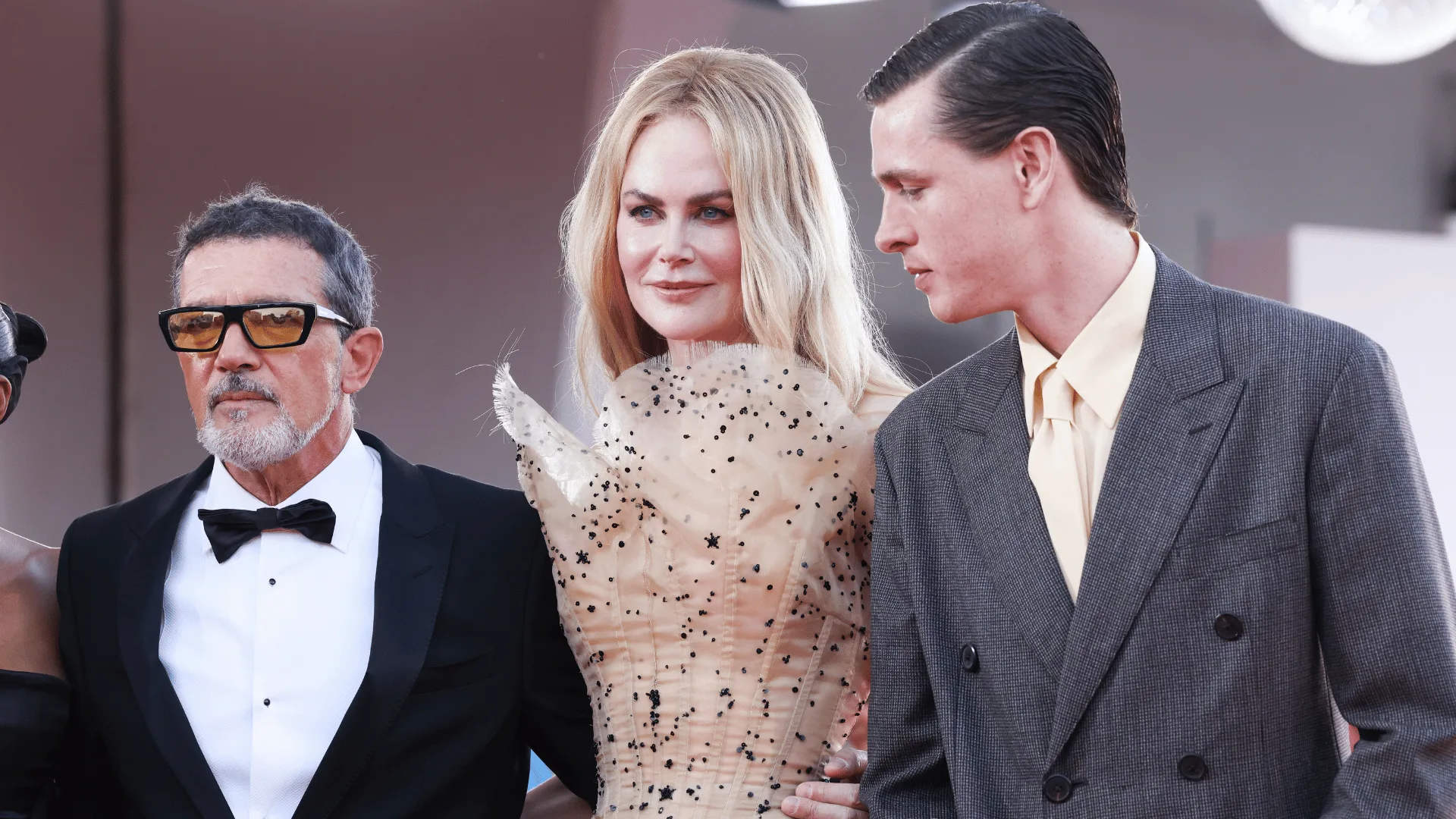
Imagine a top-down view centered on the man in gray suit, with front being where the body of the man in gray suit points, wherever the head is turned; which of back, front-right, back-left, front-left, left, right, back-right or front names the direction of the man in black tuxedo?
front-right

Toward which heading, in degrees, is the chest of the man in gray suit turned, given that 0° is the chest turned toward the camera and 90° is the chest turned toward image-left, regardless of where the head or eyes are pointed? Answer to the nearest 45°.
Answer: approximately 45°

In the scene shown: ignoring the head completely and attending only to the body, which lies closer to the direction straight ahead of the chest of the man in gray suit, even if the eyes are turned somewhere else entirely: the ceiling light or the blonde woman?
the blonde woman

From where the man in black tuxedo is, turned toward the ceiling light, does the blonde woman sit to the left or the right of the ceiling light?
right

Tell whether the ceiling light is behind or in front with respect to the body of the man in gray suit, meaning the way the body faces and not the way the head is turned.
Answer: behind

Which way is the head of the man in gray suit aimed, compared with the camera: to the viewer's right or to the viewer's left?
to the viewer's left

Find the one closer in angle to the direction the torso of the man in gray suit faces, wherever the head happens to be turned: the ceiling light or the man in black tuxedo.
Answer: the man in black tuxedo

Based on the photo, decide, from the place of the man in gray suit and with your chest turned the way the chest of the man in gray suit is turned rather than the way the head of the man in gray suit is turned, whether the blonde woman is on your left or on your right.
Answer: on your right
